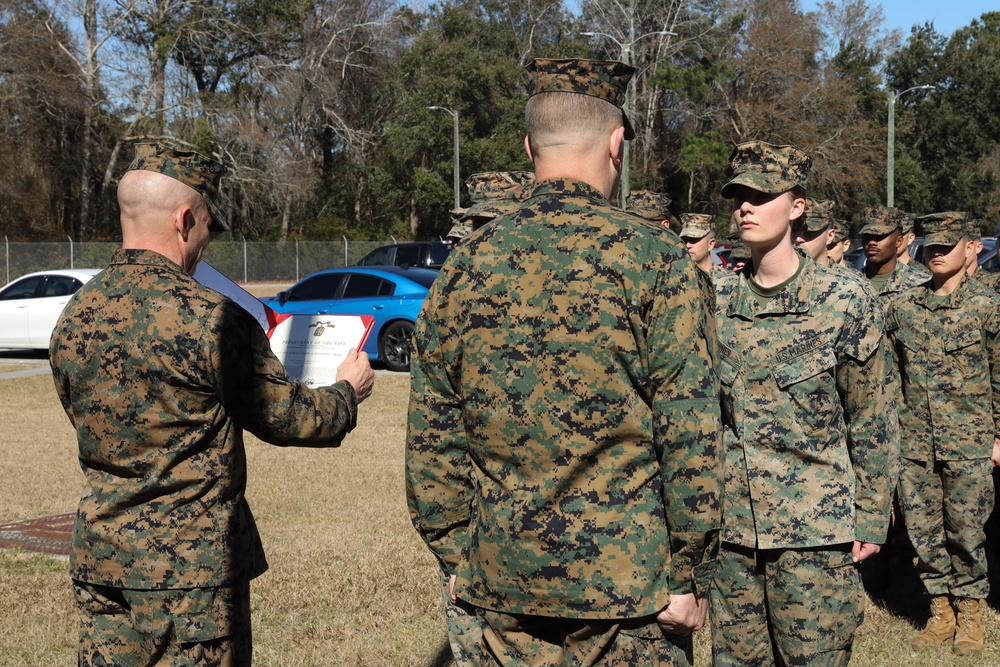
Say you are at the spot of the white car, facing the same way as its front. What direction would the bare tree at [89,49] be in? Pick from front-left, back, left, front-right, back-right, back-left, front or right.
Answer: right

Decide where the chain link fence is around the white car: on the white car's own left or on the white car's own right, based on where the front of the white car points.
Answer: on the white car's own right

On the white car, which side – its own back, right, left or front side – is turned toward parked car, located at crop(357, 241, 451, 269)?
back

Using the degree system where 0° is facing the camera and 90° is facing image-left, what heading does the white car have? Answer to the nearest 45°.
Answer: approximately 90°

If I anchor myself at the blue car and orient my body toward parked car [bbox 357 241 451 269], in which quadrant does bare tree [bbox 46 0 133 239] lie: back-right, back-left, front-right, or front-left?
front-left

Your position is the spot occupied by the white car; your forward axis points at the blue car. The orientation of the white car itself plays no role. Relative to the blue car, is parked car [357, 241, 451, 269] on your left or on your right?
left
